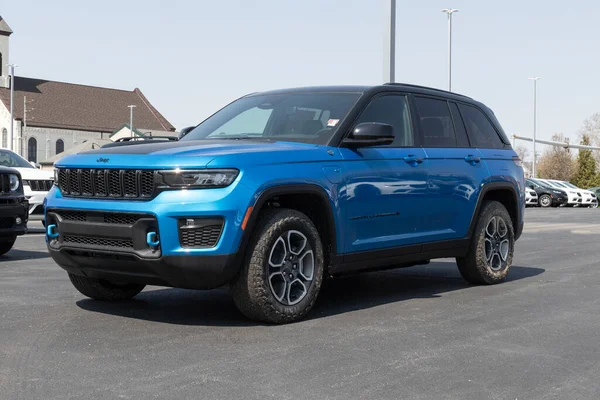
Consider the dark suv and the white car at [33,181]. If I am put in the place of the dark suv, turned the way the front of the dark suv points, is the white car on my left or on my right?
on my left

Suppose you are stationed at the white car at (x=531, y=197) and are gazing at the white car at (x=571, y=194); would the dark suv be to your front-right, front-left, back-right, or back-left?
back-right

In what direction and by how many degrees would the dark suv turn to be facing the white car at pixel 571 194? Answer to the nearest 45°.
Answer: approximately 90° to its left

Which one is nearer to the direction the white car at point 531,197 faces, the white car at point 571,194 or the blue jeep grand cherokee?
the blue jeep grand cherokee

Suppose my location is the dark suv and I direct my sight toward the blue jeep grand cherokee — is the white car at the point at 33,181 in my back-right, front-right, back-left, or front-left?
back-left

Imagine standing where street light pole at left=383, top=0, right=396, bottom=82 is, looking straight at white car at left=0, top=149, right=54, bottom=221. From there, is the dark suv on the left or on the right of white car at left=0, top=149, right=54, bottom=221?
left

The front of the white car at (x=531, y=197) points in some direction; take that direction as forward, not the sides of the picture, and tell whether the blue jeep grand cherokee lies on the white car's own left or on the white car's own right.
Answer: on the white car's own right

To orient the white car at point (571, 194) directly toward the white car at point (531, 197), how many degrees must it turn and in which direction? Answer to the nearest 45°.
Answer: approximately 90° to its right

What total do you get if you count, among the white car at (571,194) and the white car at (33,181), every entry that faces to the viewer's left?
0

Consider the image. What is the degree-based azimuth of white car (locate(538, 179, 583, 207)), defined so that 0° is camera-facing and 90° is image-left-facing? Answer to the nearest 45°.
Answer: approximately 315°

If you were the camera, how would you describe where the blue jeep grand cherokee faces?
facing the viewer and to the left of the viewer

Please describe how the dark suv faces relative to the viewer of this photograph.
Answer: facing the viewer and to the right of the viewer

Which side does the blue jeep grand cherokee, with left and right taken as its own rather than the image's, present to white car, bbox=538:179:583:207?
back

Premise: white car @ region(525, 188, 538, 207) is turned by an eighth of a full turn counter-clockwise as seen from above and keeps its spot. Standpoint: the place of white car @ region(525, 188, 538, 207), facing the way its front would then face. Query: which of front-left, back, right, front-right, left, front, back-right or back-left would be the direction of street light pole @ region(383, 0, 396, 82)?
right

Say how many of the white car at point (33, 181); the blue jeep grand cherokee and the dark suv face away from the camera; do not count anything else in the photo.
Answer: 0

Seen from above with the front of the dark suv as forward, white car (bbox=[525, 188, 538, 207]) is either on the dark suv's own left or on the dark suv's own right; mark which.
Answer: on the dark suv's own left

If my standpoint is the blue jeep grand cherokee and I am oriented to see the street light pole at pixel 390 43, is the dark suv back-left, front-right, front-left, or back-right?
front-left

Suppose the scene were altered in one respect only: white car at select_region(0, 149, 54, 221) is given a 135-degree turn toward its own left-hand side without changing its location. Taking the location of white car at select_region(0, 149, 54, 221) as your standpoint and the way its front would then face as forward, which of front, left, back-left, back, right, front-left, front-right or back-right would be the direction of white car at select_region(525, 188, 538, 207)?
front-right
